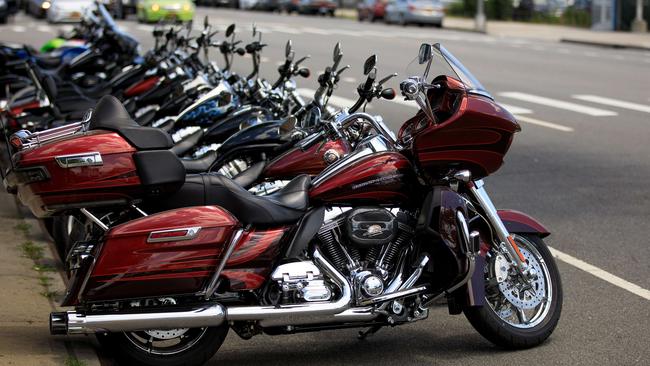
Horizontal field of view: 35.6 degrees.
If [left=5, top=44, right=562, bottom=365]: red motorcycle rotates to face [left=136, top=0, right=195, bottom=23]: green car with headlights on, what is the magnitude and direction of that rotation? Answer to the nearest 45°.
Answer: approximately 90° to its left

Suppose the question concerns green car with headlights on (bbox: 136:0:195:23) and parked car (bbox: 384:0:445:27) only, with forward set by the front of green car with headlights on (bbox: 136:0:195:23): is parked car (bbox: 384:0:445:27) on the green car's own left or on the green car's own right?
on the green car's own left

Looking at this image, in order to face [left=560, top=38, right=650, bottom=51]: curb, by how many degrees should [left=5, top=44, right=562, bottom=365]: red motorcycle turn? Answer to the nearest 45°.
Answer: approximately 90° to its left

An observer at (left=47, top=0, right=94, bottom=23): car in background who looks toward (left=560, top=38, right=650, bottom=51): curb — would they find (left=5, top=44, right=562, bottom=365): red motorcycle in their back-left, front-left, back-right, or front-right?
front-right

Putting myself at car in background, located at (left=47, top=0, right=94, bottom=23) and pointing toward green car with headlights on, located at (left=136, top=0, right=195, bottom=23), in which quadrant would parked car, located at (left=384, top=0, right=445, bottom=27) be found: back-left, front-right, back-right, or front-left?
front-right

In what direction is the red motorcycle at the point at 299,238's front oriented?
to the viewer's right

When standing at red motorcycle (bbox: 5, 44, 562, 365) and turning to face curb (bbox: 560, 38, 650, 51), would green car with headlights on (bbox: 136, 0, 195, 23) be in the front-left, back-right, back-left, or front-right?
front-left

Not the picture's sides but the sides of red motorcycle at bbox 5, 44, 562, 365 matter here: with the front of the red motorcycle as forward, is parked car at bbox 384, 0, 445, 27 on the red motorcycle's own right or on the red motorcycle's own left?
on the red motorcycle's own left
